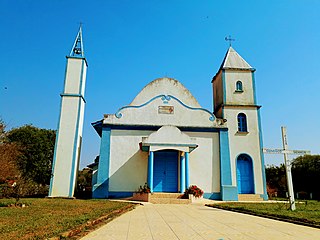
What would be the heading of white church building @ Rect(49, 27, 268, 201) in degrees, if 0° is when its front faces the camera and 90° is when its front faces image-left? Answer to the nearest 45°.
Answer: approximately 0°

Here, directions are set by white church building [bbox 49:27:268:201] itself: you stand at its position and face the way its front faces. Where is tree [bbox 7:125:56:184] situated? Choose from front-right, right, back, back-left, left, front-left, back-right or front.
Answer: back-right

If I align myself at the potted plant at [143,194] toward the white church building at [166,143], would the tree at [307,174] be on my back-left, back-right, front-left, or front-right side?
front-right

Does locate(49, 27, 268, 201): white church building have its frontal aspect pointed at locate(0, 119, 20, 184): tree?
no

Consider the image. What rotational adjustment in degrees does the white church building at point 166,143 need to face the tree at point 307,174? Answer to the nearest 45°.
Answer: approximately 135° to its left
